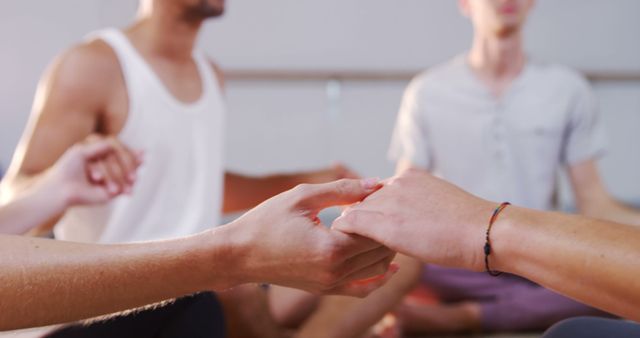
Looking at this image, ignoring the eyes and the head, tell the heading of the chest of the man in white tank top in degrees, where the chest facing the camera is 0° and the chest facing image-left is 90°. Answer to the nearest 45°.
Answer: approximately 315°
